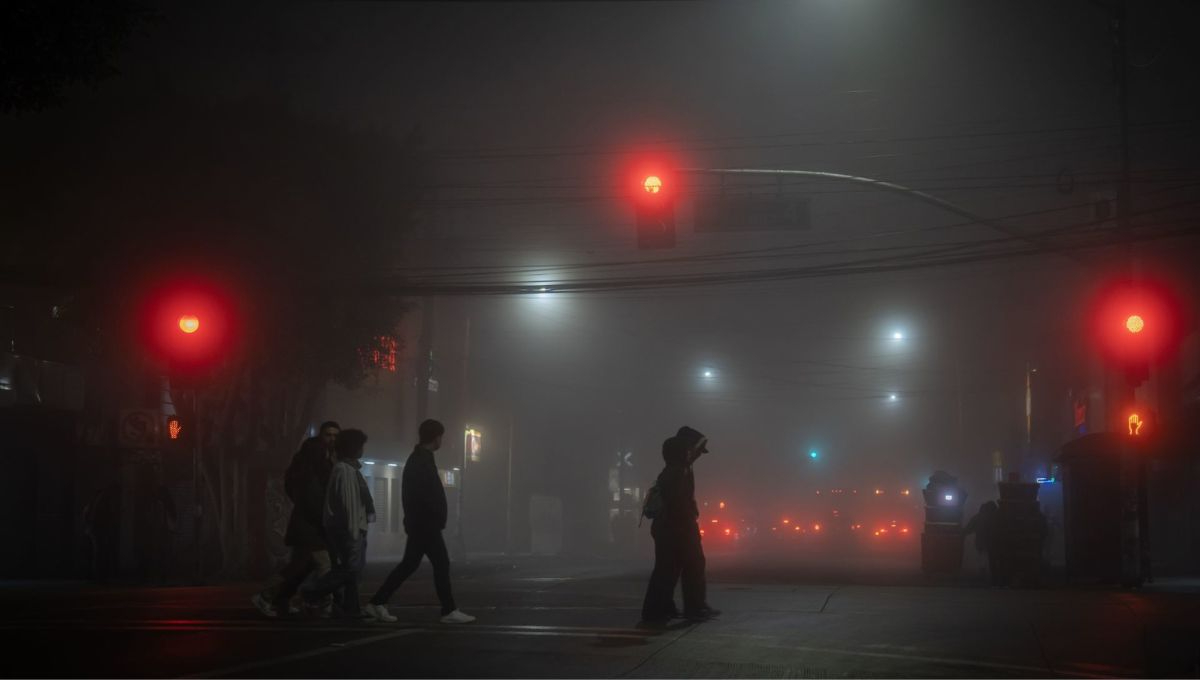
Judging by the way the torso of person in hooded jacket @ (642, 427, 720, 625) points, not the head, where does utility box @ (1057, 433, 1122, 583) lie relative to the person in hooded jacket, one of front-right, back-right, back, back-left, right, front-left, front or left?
front-left

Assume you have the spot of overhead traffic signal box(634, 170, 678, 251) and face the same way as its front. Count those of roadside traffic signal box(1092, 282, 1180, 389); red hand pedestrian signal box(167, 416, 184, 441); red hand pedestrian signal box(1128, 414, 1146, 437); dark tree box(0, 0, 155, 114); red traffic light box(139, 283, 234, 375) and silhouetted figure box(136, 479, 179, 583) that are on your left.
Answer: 2

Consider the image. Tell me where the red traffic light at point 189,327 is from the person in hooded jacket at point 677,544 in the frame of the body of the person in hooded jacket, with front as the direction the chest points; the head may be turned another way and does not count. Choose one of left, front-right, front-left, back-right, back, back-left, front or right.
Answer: back-left

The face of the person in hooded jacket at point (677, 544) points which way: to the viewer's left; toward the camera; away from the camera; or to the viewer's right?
to the viewer's right

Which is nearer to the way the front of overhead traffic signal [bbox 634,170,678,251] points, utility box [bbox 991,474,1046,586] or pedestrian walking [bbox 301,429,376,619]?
the pedestrian walking

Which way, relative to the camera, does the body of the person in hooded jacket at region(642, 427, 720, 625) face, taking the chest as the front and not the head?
to the viewer's right

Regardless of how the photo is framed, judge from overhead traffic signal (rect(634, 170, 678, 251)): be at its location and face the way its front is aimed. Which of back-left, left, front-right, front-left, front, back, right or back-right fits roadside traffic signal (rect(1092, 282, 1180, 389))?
left

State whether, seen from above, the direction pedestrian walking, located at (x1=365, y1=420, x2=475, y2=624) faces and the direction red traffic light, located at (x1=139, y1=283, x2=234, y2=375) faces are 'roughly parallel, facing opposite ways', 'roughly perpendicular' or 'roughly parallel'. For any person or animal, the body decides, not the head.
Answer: roughly perpendicular

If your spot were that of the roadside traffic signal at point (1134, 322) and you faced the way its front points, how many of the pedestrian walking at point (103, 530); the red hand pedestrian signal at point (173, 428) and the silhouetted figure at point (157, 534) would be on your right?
3

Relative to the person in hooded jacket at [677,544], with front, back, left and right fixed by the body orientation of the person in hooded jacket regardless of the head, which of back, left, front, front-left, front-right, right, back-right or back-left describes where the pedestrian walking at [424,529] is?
back
